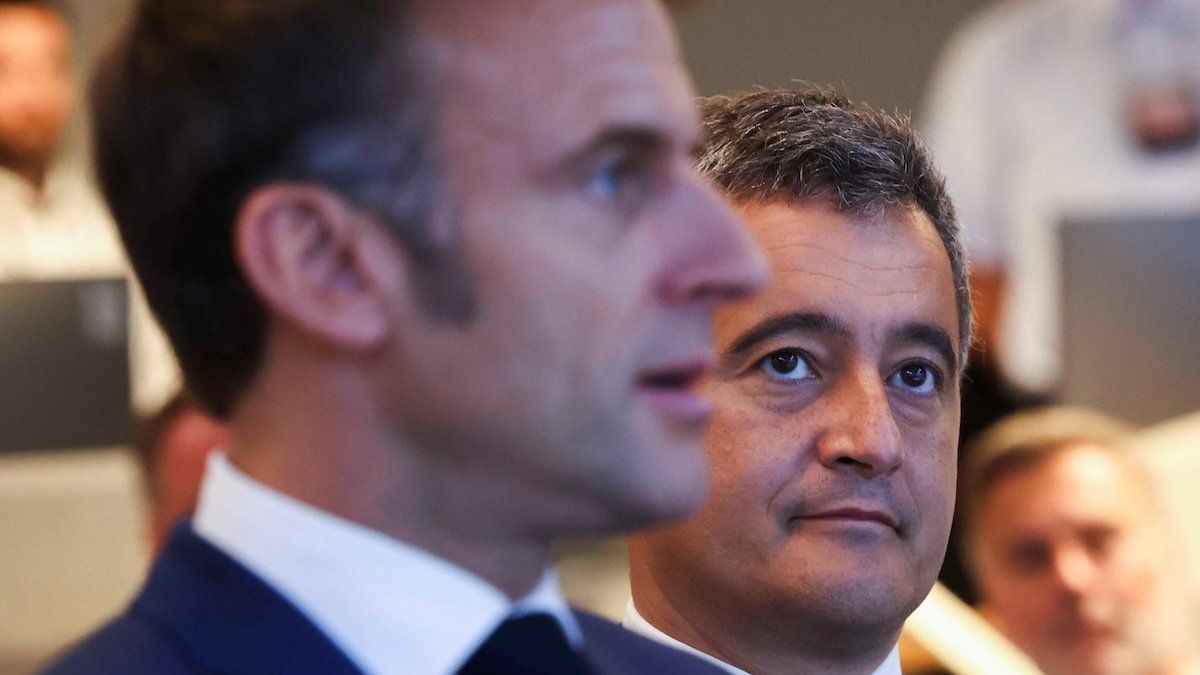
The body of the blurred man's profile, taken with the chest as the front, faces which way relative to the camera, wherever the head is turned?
to the viewer's right

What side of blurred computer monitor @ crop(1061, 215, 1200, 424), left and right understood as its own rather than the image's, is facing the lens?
back

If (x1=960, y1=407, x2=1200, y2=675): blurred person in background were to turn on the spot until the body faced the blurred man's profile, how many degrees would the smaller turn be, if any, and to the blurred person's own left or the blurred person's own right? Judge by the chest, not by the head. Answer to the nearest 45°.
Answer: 0° — they already face them

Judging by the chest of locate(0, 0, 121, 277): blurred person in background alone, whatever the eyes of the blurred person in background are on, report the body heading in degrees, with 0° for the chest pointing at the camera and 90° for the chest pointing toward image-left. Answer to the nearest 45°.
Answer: approximately 0°

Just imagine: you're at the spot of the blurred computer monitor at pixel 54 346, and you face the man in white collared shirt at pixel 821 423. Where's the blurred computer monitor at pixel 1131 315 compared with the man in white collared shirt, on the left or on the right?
left

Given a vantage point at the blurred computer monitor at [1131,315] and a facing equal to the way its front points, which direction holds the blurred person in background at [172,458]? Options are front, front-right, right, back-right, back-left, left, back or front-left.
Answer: back-left

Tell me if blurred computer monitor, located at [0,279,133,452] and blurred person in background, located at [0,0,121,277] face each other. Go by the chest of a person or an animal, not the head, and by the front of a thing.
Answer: yes

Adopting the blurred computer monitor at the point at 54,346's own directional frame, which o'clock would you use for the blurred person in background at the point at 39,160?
The blurred person in background is roughly at 12 o'clock from the blurred computer monitor.

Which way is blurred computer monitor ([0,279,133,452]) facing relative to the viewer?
away from the camera

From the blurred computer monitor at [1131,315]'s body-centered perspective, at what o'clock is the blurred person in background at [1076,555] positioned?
The blurred person in background is roughly at 6 o'clock from the blurred computer monitor.

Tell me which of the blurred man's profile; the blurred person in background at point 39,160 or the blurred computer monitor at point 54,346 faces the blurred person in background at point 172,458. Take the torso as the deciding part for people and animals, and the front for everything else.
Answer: the blurred person in background at point 39,160

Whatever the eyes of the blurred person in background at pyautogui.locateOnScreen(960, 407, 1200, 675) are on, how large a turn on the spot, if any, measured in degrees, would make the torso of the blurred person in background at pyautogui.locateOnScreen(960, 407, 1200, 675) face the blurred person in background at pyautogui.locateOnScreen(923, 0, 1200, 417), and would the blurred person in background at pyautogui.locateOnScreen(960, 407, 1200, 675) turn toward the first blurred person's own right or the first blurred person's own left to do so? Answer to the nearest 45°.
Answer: approximately 180°

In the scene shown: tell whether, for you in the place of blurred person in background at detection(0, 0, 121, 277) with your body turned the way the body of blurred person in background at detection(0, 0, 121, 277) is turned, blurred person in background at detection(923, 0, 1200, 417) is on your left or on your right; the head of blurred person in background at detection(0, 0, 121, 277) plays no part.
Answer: on your left

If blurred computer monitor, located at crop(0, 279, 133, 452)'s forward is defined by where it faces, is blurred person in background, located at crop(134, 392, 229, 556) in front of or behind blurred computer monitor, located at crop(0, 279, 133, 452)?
behind
